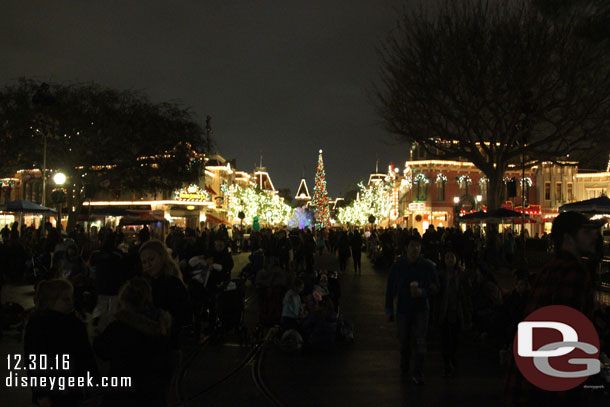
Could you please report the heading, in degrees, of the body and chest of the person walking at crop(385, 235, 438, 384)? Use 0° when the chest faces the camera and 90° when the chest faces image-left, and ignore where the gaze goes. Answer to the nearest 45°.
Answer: approximately 0°

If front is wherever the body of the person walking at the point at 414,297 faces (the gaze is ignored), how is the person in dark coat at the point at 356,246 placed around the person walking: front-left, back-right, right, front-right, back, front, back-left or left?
back

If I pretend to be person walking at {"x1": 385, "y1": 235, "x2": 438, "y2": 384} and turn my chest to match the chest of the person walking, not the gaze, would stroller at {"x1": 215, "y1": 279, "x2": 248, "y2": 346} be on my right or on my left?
on my right

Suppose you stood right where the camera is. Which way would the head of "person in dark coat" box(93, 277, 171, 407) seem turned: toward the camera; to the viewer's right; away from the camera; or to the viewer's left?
away from the camera

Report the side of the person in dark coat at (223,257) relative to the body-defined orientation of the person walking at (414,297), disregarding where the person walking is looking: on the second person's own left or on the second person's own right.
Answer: on the second person's own right
